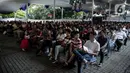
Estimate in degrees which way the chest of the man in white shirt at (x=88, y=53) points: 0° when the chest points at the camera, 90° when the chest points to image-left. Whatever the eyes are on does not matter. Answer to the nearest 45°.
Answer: approximately 45°

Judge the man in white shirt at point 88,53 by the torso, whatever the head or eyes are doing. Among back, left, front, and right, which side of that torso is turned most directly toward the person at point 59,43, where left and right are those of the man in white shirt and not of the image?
right
